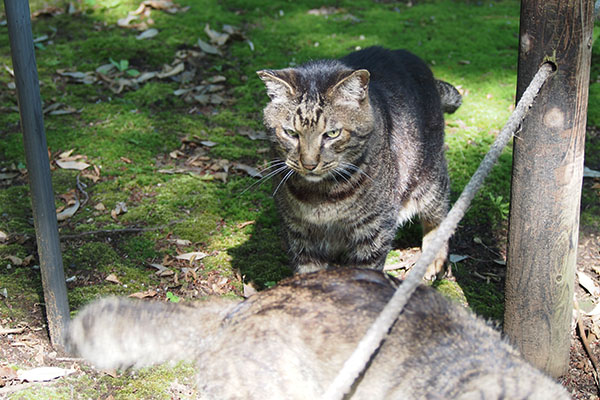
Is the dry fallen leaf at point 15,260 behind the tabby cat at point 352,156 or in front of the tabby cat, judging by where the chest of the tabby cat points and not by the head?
in front

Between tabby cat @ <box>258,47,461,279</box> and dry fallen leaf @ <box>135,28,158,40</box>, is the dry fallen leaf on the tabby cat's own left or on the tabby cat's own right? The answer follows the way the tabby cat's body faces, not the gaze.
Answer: on the tabby cat's own right

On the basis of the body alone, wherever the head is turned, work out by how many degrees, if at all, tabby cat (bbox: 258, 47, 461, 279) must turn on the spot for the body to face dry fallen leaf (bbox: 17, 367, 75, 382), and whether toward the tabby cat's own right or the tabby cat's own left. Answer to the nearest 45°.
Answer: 0° — it already faces it

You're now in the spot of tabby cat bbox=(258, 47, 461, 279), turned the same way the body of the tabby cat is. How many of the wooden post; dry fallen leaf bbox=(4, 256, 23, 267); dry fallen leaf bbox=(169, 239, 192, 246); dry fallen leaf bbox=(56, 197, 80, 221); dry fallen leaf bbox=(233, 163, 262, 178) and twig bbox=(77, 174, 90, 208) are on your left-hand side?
1

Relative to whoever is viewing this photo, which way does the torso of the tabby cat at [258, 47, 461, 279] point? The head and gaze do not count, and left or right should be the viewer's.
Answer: facing the viewer and to the left of the viewer

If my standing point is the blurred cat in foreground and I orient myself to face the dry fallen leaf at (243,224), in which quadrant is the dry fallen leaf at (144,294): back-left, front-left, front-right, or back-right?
front-left

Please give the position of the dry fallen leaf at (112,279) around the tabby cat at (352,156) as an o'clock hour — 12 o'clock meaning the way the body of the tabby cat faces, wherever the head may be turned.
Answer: The dry fallen leaf is roughly at 1 o'clock from the tabby cat.

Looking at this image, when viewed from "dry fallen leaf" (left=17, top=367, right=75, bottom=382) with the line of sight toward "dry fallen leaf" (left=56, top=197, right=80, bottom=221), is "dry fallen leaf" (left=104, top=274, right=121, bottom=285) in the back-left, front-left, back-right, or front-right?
front-right

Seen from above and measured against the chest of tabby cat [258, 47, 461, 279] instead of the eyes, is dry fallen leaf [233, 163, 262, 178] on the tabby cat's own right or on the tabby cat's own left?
on the tabby cat's own right

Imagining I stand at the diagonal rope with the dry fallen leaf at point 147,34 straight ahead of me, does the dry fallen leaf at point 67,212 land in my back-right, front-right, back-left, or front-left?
front-left

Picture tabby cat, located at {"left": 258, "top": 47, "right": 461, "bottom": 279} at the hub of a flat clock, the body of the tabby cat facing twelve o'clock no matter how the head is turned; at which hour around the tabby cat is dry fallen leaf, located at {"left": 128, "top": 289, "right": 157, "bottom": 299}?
The dry fallen leaf is roughly at 1 o'clock from the tabby cat.

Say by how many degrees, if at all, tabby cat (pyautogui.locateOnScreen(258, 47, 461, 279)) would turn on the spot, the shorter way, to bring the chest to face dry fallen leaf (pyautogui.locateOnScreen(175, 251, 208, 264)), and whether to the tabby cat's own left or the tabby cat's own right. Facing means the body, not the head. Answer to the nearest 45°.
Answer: approximately 45° to the tabby cat's own right

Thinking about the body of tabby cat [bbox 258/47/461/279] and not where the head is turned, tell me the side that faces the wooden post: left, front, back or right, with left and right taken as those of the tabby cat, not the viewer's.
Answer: left
